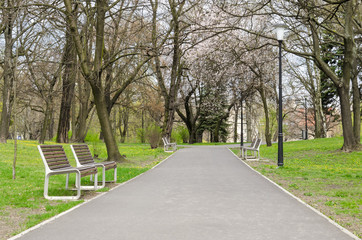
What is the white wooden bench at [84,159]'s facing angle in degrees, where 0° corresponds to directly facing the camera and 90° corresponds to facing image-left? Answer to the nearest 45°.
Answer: approximately 315°

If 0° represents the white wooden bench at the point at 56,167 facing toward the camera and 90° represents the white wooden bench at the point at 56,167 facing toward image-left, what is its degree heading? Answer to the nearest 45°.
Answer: approximately 315°

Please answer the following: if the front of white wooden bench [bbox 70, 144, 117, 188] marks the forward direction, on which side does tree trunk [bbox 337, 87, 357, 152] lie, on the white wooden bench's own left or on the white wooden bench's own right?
on the white wooden bench's own left

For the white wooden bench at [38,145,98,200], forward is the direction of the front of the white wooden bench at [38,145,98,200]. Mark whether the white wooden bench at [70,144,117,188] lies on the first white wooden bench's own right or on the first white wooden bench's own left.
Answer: on the first white wooden bench's own left

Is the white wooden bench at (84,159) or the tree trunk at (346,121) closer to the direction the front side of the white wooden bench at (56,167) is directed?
the tree trunk

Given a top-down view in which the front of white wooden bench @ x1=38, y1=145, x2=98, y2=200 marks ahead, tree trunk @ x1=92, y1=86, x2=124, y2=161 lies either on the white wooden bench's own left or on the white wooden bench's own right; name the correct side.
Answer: on the white wooden bench's own left

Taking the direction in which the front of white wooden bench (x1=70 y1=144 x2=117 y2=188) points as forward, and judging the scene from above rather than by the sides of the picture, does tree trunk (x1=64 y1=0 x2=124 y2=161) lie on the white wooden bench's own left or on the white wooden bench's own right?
on the white wooden bench's own left

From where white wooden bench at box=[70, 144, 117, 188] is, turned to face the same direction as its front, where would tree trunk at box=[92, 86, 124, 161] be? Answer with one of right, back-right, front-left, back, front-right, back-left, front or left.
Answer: back-left
